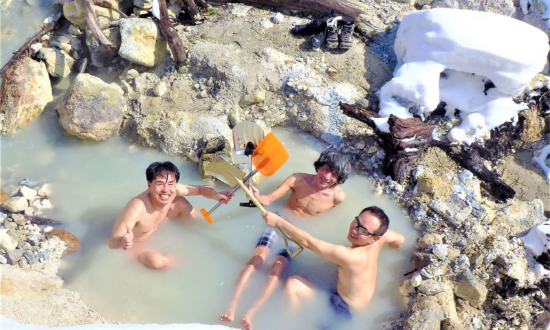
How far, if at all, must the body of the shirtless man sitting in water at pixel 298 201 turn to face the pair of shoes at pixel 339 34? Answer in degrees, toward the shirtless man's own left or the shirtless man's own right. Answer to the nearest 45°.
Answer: approximately 135° to the shirtless man's own right

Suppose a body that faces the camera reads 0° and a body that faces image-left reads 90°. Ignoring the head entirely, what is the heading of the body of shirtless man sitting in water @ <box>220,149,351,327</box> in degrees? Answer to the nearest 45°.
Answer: approximately 45°

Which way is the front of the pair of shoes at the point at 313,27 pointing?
to the viewer's left

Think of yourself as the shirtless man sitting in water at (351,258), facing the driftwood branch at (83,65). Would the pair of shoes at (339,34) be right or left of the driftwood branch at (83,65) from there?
right

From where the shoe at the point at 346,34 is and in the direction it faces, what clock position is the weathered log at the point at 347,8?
The weathered log is roughly at 6 o'clock from the shoe.

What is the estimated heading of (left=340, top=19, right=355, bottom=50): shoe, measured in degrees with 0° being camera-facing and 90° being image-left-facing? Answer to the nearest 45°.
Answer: approximately 0°

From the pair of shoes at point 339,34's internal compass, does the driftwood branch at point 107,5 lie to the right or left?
on its right

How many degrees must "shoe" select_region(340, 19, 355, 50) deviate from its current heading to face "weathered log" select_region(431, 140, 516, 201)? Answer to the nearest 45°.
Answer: approximately 45° to its left
